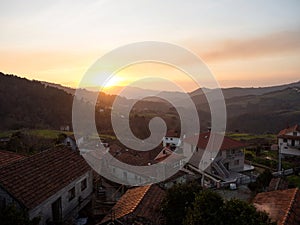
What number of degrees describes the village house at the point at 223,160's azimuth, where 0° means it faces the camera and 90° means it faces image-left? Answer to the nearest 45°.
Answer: approximately 315°

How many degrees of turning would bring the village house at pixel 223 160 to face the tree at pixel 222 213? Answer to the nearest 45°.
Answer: approximately 45° to its right

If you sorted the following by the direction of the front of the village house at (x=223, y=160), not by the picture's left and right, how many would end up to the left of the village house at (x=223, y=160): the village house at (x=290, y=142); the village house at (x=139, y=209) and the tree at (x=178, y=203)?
1

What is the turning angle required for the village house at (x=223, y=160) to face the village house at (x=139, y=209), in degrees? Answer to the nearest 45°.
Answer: approximately 45° to its right

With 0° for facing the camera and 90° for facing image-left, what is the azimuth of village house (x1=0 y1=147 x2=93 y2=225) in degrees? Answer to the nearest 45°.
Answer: approximately 315°

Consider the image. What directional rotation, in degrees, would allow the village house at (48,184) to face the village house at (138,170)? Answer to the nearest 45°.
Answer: approximately 90° to its left

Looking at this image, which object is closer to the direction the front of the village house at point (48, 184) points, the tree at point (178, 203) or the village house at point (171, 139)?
the tree

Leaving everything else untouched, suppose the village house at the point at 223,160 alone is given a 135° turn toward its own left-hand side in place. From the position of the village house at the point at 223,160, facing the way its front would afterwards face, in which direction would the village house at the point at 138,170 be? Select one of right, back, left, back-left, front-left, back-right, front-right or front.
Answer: back-left

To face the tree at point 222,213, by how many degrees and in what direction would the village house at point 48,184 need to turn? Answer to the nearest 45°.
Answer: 0° — it already faces it

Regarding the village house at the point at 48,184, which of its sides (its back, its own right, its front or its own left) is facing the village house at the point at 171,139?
left
